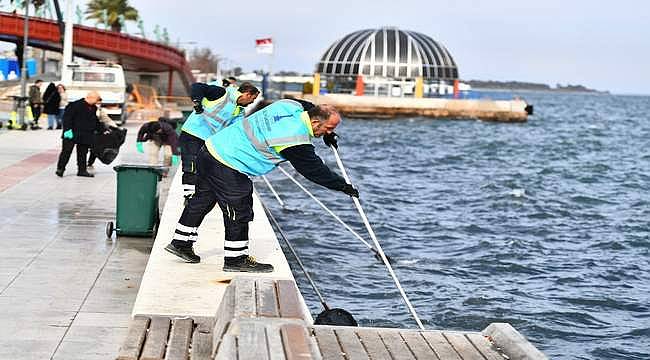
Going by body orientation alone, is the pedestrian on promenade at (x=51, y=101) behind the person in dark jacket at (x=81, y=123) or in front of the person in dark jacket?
behind

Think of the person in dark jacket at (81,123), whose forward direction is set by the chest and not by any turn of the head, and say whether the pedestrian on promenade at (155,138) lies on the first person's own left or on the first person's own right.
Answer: on the first person's own left

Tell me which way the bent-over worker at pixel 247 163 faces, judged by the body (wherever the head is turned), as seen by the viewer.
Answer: to the viewer's right

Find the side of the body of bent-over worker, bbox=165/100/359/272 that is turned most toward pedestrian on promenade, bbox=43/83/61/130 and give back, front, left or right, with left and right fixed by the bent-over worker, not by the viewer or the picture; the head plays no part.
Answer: left
